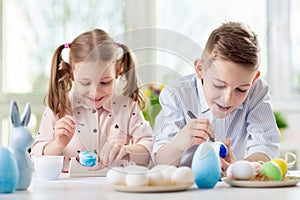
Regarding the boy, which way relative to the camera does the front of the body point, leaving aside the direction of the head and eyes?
toward the camera

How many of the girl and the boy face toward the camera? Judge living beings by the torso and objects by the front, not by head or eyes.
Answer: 2
